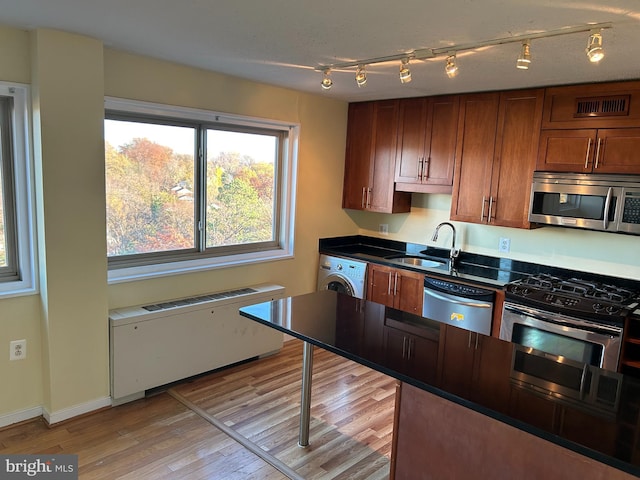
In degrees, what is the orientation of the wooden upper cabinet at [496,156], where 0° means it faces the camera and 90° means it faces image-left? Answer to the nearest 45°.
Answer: approximately 45°

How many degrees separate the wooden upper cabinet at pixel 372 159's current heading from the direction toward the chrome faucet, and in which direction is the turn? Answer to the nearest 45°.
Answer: approximately 135° to its left

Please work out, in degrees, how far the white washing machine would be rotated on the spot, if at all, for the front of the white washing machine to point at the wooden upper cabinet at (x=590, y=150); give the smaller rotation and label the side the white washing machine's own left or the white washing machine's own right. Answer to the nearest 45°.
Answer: approximately 90° to the white washing machine's own left

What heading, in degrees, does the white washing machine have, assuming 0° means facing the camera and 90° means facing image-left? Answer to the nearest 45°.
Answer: approximately 45°
